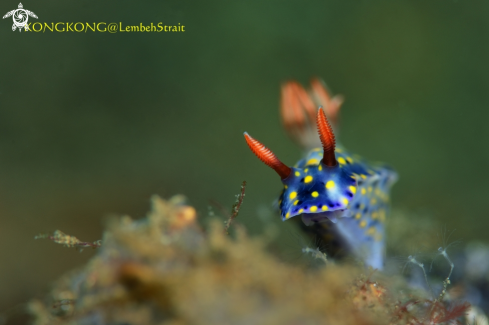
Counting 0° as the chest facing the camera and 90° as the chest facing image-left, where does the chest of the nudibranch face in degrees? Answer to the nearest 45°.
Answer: approximately 45°
